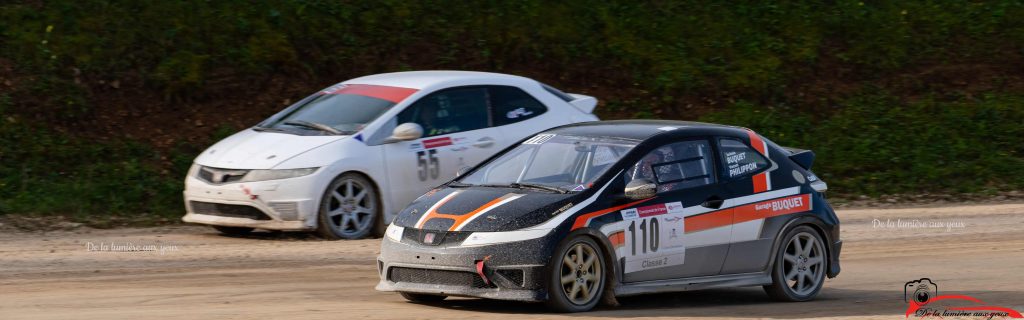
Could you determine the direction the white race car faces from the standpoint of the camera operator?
facing the viewer and to the left of the viewer
